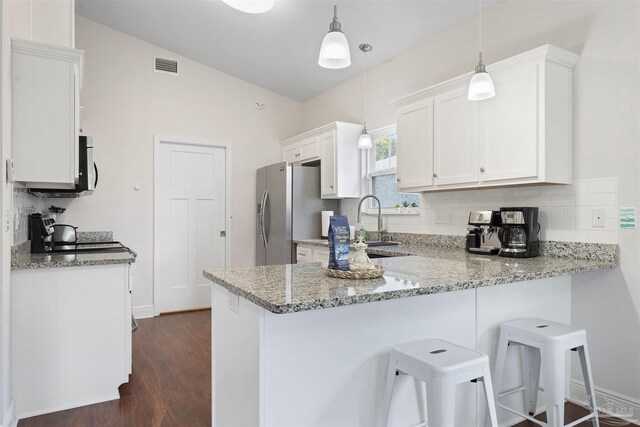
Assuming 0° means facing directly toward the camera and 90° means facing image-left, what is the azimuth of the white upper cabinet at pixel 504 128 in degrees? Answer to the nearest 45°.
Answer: approximately 45°

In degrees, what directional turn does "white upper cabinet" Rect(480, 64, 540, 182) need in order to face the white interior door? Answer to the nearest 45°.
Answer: approximately 45° to its right

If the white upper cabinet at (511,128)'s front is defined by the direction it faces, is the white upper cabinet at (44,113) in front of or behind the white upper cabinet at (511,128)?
in front

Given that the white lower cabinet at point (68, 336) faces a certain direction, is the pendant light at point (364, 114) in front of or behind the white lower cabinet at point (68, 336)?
in front

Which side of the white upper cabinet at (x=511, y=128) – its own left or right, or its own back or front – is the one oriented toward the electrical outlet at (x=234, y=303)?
front

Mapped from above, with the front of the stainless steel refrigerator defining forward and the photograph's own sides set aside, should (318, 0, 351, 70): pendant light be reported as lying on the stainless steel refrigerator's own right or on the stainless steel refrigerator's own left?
on the stainless steel refrigerator's own left

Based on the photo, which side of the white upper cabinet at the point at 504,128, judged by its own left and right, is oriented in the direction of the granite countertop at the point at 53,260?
front

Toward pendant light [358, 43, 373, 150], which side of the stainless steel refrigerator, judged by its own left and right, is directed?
left

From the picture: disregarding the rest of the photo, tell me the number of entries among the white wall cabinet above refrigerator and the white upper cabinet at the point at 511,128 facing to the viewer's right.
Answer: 0

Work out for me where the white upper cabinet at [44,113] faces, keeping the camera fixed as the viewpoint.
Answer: facing to the right of the viewer

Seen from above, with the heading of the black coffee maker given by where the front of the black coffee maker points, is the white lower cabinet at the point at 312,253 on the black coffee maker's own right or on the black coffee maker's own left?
on the black coffee maker's own right

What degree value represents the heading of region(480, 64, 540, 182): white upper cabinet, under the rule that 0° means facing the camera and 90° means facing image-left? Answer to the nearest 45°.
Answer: approximately 45°

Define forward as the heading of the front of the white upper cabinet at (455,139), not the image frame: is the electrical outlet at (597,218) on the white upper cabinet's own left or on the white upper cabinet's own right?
on the white upper cabinet's own left

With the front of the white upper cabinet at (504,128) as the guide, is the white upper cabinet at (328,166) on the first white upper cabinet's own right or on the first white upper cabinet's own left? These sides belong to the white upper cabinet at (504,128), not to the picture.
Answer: on the first white upper cabinet's own right

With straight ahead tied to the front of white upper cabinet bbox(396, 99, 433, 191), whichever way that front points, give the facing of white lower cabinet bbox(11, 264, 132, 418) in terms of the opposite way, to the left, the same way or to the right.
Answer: the opposite way

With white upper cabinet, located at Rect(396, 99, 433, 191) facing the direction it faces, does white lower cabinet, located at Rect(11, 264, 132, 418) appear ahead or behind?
ahead
